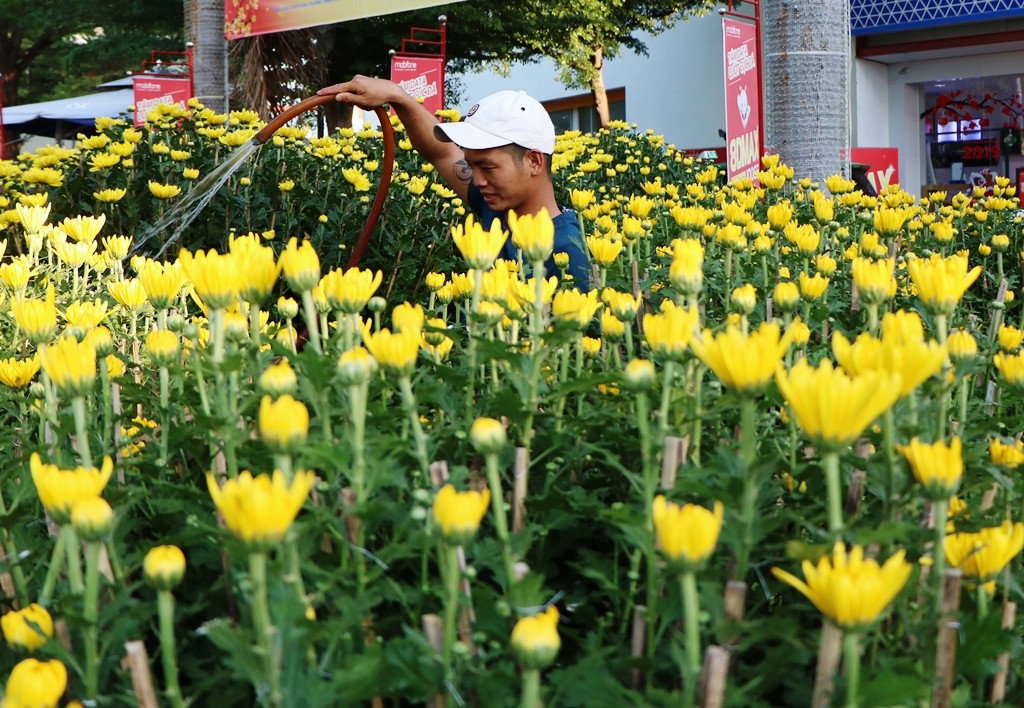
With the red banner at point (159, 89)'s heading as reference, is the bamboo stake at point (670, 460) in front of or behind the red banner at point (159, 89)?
in front

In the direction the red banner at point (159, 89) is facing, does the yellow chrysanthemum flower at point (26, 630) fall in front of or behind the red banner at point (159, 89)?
in front

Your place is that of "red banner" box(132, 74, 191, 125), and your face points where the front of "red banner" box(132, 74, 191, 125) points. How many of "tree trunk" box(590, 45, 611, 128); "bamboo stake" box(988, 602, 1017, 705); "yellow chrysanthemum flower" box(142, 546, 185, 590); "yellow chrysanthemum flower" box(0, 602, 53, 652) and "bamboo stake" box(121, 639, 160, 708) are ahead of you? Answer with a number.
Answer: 4

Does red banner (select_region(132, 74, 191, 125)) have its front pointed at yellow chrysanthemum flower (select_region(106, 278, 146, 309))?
yes

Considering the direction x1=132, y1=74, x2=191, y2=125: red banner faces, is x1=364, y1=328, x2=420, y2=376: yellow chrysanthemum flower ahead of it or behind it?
ahead

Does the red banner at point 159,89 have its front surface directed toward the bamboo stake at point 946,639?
yes

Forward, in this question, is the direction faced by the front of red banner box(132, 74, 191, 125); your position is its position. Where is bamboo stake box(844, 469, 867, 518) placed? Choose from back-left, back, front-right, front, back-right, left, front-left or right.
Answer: front

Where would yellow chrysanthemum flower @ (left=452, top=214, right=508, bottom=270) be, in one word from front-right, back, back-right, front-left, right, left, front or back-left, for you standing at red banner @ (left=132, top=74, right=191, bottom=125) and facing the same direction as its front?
front

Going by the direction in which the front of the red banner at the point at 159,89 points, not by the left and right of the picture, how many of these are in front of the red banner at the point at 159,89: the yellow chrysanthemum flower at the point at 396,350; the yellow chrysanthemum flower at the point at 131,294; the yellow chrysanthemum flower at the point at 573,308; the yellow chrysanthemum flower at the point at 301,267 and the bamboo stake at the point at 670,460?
5

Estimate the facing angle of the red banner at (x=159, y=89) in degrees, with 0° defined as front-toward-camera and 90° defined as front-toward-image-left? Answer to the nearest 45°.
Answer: approximately 0°

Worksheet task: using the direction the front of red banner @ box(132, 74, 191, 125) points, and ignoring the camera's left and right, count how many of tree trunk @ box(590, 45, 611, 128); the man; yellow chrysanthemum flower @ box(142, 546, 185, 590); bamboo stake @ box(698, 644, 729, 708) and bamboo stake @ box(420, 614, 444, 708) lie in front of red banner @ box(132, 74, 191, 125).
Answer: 4

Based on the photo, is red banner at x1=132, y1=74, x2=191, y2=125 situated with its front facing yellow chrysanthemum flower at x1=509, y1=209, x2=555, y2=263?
yes

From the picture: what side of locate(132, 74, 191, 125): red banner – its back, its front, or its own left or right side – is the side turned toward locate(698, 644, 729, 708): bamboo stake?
front

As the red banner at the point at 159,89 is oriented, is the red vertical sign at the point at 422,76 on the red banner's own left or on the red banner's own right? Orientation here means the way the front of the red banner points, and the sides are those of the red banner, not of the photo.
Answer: on the red banner's own left

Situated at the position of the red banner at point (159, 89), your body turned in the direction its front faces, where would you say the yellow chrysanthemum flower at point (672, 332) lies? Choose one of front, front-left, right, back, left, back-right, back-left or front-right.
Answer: front

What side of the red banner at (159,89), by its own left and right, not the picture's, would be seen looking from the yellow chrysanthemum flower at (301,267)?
front
